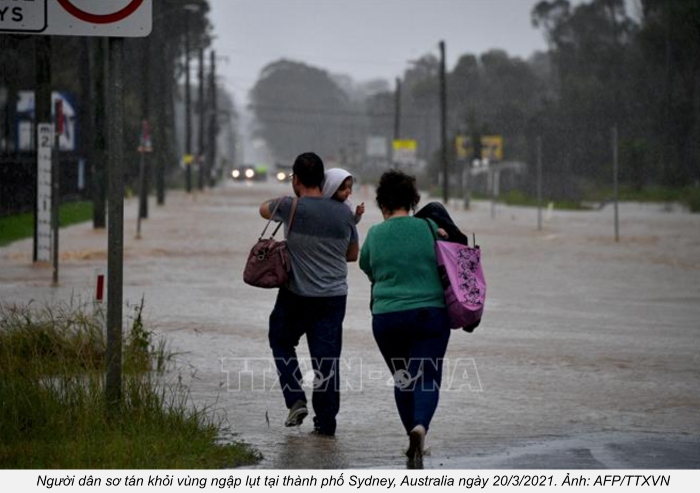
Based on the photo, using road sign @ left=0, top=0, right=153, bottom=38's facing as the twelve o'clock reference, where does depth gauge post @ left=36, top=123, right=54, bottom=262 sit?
The depth gauge post is roughly at 6 o'clock from the road sign.

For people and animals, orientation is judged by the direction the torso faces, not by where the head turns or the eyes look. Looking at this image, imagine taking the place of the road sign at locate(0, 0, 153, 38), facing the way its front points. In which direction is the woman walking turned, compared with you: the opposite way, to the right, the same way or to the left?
the opposite way

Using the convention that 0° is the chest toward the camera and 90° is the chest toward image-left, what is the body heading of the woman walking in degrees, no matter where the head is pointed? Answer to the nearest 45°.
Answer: approximately 180°

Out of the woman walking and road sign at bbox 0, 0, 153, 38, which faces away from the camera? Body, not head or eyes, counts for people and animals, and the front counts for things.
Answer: the woman walking

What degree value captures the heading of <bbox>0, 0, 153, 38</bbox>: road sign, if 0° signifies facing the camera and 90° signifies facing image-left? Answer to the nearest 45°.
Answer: approximately 0°

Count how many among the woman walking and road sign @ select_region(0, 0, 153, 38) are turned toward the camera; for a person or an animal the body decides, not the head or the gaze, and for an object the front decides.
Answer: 1

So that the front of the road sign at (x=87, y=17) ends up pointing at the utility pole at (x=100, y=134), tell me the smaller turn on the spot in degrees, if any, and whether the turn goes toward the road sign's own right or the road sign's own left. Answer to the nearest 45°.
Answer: approximately 180°

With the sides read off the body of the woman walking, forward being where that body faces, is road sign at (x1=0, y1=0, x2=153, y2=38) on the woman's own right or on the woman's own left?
on the woman's own left

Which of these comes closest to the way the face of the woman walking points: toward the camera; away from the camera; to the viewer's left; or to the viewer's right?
away from the camera
